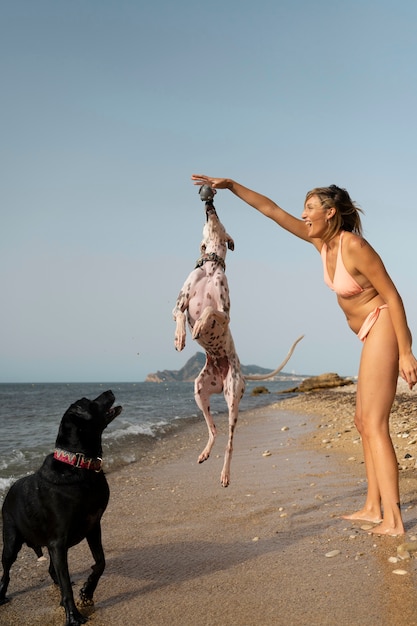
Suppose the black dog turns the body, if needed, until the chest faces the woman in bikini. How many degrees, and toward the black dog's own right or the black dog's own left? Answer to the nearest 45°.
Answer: approximately 45° to the black dog's own left

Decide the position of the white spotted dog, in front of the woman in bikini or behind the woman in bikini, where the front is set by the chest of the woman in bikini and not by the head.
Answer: in front

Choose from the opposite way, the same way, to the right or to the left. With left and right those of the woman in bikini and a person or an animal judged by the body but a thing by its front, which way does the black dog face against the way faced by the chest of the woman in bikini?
the opposite way

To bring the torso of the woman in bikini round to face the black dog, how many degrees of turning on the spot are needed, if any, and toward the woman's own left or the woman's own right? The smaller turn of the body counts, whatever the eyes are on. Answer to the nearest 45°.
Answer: approximately 45° to the woman's own left

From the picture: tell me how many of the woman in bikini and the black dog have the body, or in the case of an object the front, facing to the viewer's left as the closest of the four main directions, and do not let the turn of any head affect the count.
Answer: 1

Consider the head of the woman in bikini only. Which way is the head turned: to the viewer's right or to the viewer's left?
to the viewer's left

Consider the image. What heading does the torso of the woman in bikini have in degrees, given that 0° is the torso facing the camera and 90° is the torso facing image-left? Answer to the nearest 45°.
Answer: approximately 90°

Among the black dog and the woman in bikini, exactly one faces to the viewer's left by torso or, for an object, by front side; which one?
the woman in bikini
